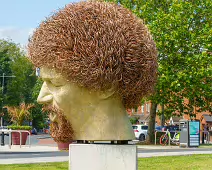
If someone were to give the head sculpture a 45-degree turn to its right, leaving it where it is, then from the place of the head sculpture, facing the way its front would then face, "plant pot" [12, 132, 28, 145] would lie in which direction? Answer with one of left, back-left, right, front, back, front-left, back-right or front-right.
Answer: front-right

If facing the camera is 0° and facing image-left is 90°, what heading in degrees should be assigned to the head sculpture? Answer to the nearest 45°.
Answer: approximately 90°

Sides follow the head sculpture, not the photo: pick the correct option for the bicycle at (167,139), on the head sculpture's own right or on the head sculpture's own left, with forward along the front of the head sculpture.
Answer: on the head sculpture's own right

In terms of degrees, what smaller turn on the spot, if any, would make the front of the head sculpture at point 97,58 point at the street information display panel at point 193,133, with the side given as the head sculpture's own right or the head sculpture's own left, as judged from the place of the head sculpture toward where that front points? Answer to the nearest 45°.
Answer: approximately 90° to the head sculpture's own right
